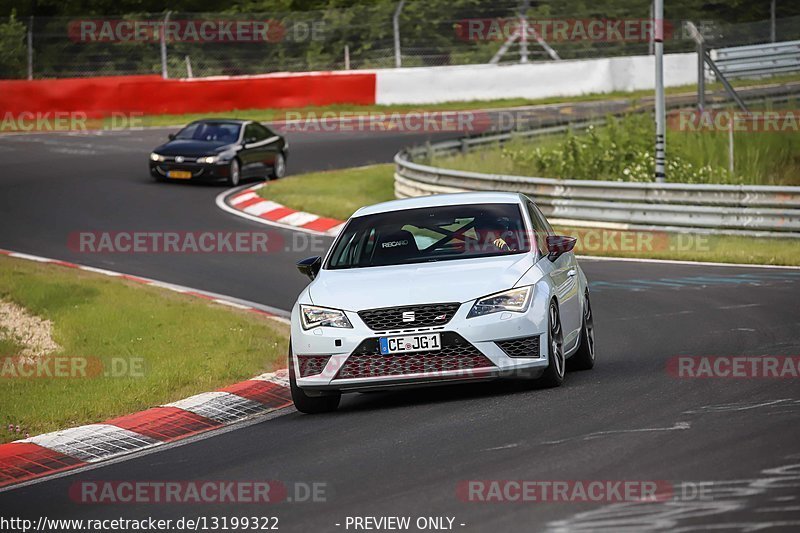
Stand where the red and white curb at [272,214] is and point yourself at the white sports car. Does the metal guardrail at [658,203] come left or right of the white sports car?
left

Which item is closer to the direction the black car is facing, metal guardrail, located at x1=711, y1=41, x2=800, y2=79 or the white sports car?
the white sports car

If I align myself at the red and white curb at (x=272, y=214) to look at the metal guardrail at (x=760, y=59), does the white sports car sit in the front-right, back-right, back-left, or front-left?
back-right

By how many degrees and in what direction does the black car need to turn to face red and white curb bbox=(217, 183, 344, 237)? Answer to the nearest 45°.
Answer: approximately 45° to its left

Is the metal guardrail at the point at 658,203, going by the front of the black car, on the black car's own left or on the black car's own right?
on the black car's own left

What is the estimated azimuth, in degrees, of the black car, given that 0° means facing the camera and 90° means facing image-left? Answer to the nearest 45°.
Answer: approximately 45°

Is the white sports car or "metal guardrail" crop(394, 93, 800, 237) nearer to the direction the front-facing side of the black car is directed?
the white sports car

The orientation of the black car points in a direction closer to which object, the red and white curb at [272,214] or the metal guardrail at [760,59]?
the red and white curb

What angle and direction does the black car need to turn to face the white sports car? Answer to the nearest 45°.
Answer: approximately 45° to its left
